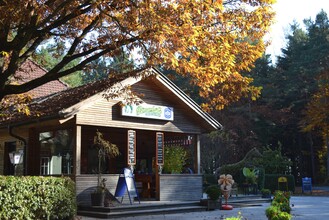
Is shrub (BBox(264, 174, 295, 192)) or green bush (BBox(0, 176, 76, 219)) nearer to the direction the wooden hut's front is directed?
the green bush

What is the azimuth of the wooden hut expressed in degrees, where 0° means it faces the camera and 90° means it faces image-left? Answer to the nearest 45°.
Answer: approximately 315°

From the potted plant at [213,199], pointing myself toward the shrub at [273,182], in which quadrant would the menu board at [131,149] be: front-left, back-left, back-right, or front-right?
back-left

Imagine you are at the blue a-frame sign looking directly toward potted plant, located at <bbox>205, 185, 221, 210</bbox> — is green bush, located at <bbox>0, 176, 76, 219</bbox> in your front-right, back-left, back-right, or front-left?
back-right

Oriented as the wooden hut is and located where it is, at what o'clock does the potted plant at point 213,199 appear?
The potted plant is roughly at 11 o'clock from the wooden hut.

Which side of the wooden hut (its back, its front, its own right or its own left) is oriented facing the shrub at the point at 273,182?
left

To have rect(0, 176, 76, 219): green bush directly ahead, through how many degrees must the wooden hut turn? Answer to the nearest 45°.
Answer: approximately 45° to its right
